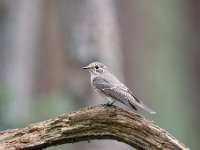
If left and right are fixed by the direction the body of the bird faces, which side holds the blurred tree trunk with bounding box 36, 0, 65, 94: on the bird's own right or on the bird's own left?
on the bird's own right

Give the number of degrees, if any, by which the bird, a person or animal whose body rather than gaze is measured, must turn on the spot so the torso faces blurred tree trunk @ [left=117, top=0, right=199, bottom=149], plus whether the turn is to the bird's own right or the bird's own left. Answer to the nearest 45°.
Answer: approximately 90° to the bird's own right

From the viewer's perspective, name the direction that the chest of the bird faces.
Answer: to the viewer's left
